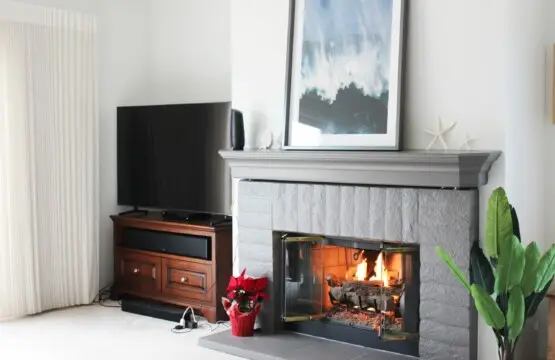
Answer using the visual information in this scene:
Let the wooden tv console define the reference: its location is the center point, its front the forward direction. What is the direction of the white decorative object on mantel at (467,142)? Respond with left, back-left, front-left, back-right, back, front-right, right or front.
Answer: left

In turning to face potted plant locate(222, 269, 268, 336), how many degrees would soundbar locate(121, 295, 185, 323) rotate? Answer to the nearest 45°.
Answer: approximately 90° to its left

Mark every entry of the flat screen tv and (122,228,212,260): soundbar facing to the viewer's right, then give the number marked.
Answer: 0

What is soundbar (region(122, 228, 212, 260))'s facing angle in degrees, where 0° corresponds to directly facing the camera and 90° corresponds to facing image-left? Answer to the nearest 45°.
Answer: approximately 45°

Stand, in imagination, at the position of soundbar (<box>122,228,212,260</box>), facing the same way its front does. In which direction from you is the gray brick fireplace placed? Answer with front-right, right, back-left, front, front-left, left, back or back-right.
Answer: left

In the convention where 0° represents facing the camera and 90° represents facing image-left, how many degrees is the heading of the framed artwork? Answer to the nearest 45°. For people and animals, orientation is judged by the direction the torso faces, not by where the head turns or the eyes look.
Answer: approximately 0°

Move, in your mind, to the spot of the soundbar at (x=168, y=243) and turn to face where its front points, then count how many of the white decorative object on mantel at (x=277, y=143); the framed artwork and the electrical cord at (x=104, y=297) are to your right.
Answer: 1

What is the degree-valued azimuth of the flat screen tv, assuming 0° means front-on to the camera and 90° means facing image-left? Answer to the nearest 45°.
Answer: approximately 45°

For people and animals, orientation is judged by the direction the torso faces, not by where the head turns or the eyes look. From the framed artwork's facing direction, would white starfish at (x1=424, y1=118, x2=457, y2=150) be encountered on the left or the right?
on its left

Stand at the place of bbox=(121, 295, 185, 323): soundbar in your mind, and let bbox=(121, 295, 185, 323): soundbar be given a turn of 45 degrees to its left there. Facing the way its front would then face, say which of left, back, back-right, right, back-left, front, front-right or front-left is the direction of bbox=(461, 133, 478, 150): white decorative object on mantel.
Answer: front-left

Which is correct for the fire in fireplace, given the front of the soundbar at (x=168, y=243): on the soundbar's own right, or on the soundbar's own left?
on the soundbar's own left

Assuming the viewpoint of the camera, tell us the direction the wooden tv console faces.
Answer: facing the viewer and to the left of the viewer
